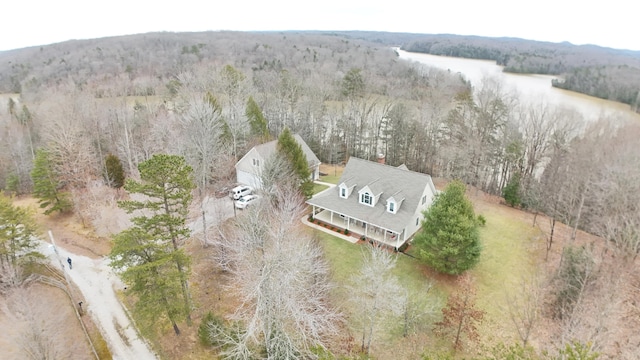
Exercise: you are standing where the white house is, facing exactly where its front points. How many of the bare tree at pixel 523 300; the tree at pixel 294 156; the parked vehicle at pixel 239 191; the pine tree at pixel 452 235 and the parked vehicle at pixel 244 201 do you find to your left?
2

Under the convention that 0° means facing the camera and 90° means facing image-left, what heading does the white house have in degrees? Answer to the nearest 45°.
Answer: approximately 45°

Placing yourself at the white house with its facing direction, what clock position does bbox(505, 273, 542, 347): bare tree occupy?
The bare tree is roughly at 9 o'clock from the white house.

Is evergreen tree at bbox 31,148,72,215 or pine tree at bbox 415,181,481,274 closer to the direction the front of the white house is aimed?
the evergreen tree

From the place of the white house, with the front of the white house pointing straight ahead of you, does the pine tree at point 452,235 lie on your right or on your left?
on your left

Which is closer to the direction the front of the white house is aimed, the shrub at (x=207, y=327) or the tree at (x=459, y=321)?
the shrub

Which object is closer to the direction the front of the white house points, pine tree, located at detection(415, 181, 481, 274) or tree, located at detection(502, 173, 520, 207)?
the pine tree

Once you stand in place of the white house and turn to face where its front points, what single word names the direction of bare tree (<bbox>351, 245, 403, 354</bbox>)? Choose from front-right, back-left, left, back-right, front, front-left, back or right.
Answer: front-left

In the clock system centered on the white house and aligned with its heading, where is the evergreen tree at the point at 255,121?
The evergreen tree is roughly at 3 o'clock from the white house.

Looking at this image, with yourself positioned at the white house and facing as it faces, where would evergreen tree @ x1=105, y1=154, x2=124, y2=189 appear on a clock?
The evergreen tree is roughly at 2 o'clock from the white house.

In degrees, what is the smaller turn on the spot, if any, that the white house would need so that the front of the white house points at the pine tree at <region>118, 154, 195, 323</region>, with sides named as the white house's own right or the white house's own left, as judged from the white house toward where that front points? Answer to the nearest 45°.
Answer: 0° — it already faces it
